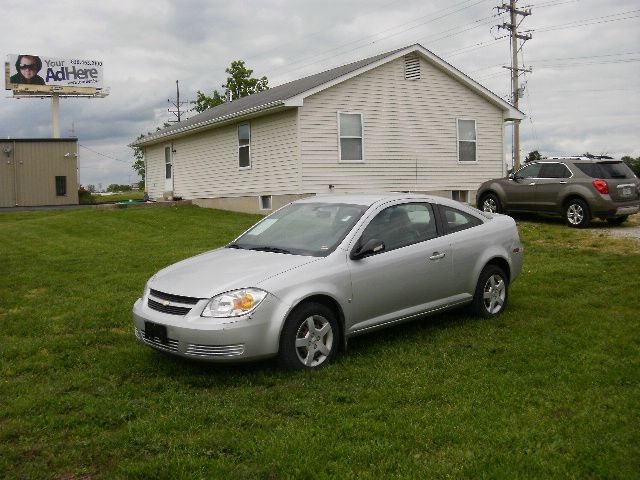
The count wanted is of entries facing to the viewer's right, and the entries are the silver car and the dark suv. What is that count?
0

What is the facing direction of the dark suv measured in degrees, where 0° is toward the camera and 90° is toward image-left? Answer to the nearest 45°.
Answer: approximately 135°

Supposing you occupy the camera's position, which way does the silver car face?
facing the viewer and to the left of the viewer

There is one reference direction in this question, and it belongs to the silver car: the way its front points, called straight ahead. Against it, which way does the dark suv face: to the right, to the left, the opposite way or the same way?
to the right

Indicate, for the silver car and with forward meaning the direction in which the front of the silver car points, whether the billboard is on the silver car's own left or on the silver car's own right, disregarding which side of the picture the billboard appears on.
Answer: on the silver car's own right

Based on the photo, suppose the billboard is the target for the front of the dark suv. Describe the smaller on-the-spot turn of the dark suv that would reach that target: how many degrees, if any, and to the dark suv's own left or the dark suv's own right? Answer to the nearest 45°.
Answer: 0° — it already faces it

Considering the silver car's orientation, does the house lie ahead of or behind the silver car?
behind

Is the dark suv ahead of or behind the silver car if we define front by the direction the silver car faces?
behind

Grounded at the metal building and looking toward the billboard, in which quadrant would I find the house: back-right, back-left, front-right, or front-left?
back-right
